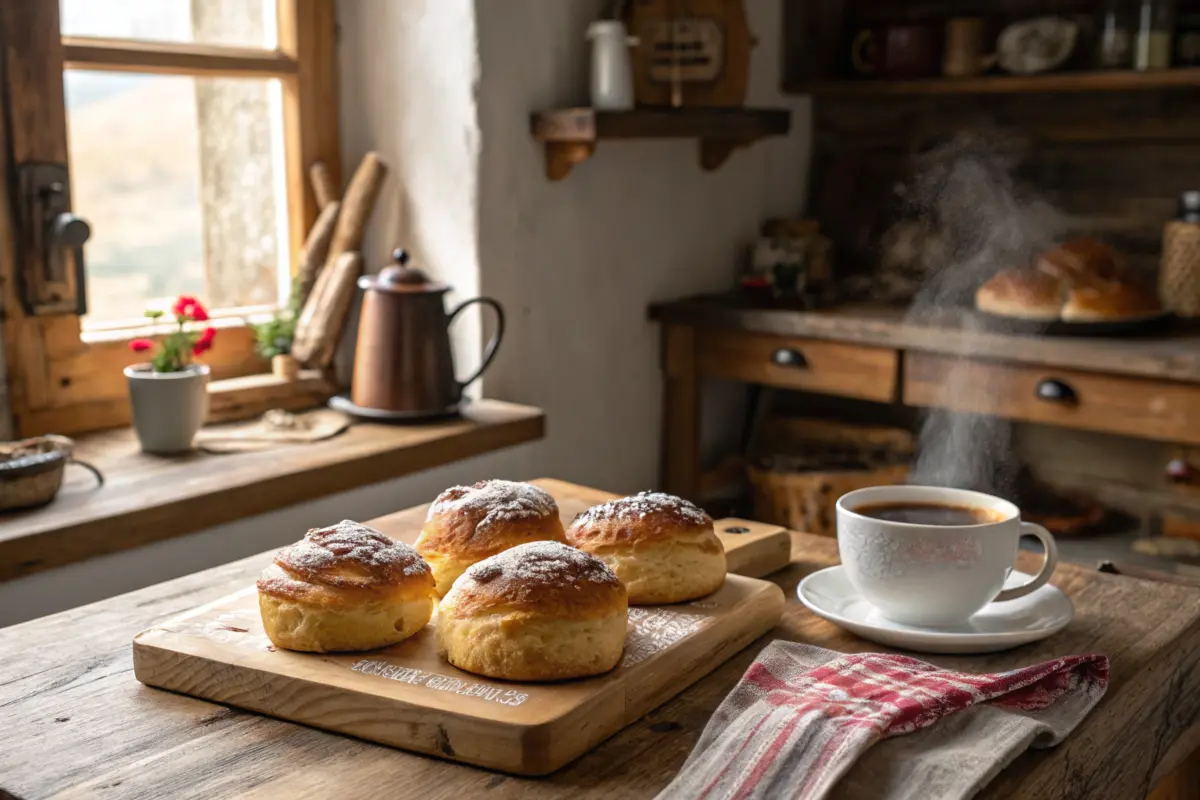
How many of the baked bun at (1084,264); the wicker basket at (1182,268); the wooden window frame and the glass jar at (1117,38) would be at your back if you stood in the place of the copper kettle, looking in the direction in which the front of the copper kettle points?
3

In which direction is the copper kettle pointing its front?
to the viewer's left

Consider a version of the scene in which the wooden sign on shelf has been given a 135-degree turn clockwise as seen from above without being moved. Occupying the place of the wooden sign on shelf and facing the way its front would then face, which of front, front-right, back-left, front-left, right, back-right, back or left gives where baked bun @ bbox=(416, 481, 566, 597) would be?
back-left

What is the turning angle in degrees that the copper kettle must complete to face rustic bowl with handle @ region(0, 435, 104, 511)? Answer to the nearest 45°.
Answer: approximately 45° to its left

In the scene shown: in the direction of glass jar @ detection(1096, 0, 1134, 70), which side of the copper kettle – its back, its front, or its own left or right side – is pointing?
back

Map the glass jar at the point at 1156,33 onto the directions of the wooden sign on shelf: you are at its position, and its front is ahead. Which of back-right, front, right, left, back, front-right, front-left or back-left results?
left

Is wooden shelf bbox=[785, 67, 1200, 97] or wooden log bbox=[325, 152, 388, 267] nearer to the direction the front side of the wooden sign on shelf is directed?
the wooden log

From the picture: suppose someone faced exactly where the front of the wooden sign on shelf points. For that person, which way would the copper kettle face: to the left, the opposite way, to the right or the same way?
to the right

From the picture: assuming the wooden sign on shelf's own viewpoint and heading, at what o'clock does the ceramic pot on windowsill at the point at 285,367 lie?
The ceramic pot on windowsill is roughly at 2 o'clock from the wooden sign on shelf.

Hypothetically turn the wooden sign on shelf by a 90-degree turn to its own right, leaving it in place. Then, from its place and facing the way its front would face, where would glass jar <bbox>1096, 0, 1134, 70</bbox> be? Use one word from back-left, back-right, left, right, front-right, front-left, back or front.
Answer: back

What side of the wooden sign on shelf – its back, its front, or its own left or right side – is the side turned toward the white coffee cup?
front

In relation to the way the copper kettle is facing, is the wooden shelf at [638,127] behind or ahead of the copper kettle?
behind

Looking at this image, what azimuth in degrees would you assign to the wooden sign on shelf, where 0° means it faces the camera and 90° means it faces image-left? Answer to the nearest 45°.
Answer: approximately 0°

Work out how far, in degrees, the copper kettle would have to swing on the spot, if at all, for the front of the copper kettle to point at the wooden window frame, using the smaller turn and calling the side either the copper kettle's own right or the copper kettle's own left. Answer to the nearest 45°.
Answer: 0° — it already faces it

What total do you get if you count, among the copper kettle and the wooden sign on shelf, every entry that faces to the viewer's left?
1

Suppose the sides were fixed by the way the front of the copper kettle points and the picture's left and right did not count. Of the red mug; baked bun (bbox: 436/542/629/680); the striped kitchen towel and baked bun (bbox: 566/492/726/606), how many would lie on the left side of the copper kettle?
3
